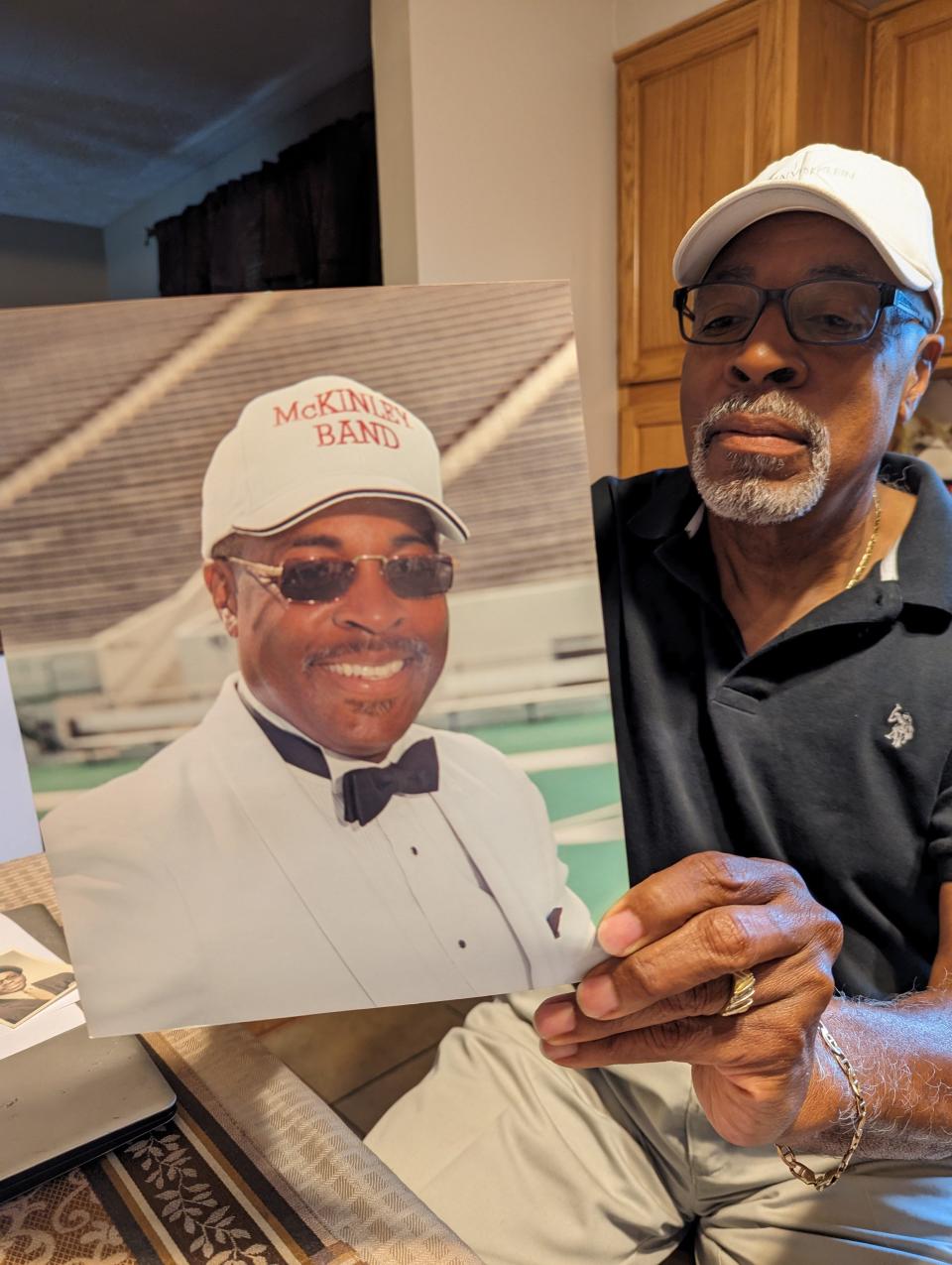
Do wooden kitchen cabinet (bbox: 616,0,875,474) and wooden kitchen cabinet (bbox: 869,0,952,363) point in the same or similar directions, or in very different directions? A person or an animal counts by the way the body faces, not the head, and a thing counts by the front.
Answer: same or similar directions

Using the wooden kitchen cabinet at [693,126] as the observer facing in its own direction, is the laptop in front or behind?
in front

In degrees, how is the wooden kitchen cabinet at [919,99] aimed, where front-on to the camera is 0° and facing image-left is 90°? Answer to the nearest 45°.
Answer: approximately 45°

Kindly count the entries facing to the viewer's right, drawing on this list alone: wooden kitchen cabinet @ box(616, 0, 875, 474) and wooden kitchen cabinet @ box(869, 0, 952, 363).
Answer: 0

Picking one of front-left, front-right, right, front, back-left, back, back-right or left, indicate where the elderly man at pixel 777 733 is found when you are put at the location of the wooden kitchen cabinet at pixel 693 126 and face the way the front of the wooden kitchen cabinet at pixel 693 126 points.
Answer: front-left
